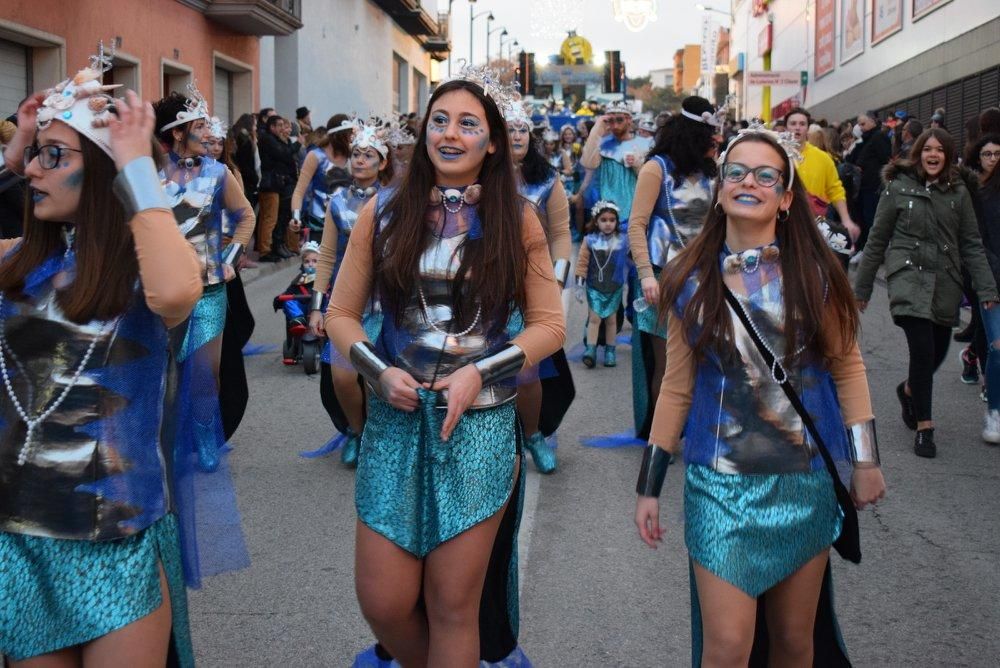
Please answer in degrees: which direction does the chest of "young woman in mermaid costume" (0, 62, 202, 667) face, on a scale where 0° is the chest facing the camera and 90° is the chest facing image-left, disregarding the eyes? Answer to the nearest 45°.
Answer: approximately 45°

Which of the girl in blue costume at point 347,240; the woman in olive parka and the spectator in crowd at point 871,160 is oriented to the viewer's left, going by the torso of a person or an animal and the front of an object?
the spectator in crowd

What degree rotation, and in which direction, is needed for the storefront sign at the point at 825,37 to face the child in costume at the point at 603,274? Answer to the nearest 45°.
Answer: approximately 45° to its left

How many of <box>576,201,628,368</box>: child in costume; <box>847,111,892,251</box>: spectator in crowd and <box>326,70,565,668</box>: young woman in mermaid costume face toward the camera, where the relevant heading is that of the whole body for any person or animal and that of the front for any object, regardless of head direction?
2

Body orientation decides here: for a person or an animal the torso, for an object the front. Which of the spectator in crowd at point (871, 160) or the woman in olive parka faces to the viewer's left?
the spectator in crowd

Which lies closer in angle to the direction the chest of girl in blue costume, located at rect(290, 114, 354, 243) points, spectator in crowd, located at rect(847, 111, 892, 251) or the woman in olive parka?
the woman in olive parka

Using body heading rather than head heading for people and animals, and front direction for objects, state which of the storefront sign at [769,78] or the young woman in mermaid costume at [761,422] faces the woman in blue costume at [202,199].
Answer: the storefront sign

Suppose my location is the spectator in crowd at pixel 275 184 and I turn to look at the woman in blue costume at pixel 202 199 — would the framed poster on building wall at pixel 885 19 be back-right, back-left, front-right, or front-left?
back-left

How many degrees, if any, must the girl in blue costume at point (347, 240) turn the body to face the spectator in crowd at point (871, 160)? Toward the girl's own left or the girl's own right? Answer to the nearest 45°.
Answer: approximately 135° to the girl's own left

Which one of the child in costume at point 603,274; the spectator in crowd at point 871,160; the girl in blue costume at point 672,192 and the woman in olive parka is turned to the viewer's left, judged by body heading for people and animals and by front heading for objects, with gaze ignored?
the spectator in crowd

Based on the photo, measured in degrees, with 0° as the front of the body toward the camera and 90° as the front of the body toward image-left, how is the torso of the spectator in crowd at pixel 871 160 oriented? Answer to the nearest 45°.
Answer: approximately 90°

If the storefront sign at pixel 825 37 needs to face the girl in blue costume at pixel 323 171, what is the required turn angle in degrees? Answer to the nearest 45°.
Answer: approximately 45° to its left

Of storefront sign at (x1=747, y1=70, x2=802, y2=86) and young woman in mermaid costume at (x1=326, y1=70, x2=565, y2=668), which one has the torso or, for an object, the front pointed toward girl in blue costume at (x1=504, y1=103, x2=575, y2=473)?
the storefront sign
